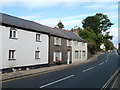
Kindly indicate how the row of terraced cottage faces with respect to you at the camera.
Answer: facing the viewer and to the right of the viewer
